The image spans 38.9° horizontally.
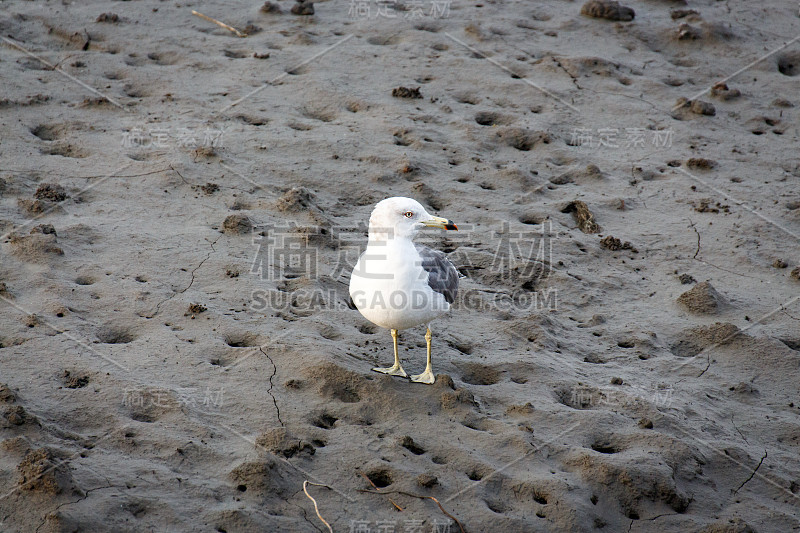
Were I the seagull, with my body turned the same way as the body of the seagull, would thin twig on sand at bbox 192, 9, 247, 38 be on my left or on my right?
on my right

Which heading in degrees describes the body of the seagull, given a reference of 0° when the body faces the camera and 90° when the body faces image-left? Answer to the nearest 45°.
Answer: approximately 45°
